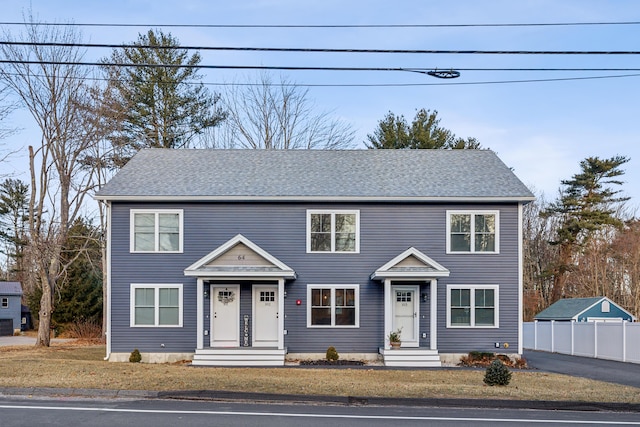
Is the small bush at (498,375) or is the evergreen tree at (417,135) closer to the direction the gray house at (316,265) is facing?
the small bush

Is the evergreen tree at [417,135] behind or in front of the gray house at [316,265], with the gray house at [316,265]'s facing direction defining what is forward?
behind

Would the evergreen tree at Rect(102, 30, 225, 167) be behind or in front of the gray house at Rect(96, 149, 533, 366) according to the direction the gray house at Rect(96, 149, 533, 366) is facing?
behind

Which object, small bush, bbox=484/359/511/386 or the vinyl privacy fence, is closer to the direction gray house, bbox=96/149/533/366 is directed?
the small bush

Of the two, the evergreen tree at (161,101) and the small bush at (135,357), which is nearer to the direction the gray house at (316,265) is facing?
the small bush

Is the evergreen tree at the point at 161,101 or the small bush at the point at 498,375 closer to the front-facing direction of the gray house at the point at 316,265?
the small bush

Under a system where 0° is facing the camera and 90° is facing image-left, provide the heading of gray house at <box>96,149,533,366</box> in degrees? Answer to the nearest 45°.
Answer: approximately 0°
